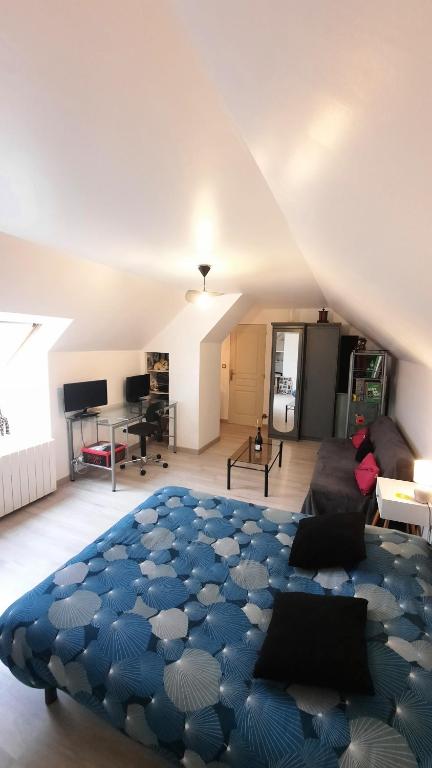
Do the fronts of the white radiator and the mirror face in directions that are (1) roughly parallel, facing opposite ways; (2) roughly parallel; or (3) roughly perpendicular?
roughly perpendicular

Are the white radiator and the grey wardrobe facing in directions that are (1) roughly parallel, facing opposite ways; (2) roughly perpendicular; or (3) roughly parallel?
roughly perpendicular

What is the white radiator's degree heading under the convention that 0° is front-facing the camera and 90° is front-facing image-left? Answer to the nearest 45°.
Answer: approximately 315°

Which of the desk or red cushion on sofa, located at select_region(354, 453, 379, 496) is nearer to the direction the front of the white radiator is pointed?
the red cushion on sofa

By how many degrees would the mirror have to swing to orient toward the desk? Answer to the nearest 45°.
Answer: approximately 45° to its right

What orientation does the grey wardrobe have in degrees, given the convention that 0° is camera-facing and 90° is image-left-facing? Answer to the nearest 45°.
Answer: approximately 0°

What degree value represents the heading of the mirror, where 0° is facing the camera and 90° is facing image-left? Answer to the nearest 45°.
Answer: approximately 0°
